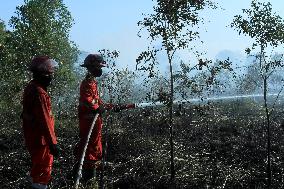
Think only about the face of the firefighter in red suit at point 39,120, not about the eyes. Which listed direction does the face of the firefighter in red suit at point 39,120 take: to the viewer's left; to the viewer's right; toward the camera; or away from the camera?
to the viewer's right

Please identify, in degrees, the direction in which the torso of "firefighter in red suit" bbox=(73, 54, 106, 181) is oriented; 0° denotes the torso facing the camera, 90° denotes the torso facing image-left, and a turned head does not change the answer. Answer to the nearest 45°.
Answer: approximately 270°

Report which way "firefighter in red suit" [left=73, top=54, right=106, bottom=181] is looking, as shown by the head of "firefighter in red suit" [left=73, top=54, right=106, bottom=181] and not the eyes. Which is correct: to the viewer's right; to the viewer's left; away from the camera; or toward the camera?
to the viewer's right

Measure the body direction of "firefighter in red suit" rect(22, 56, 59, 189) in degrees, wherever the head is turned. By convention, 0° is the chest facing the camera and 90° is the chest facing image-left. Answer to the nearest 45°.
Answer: approximately 270°

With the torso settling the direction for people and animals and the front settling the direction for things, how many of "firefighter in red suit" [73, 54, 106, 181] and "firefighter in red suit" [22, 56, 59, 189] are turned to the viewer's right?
2

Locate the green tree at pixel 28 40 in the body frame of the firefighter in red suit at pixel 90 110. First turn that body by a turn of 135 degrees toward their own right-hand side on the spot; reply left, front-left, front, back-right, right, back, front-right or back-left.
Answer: back-right

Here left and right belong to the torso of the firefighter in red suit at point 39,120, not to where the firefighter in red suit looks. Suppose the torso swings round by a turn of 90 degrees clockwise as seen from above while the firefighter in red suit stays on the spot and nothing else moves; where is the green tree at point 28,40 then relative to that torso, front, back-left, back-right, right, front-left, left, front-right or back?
back

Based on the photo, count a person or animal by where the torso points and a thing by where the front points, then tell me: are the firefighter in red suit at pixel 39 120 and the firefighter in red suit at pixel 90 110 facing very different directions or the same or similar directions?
same or similar directions

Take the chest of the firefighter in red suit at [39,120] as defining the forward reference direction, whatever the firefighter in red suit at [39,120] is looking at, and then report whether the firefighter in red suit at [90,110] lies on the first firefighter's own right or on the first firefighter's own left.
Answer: on the first firefighter's own left
